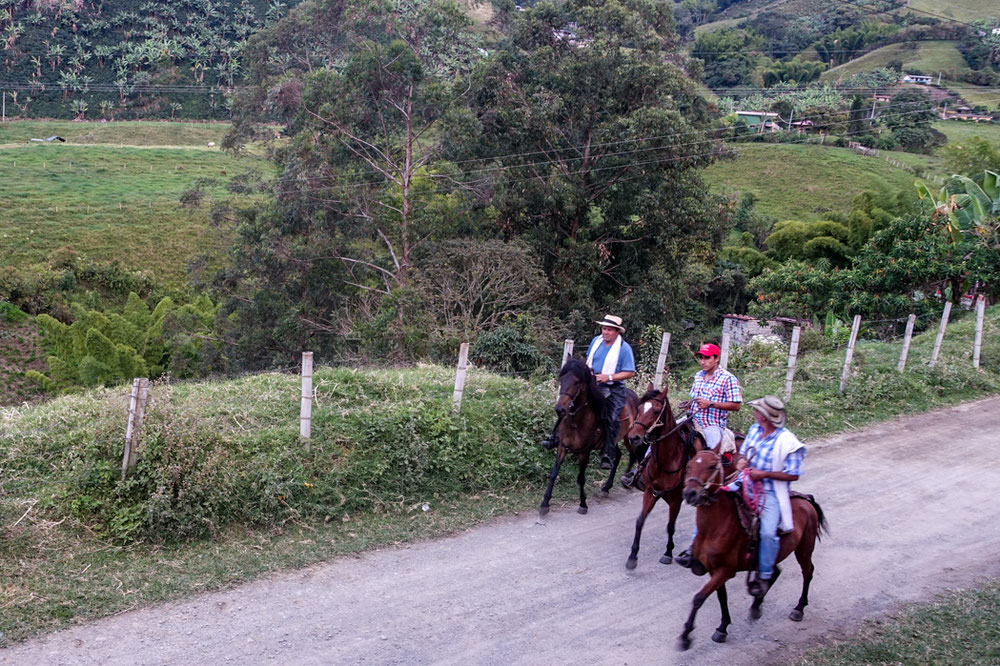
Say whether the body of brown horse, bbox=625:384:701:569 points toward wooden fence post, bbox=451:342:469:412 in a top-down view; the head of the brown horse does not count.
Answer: no

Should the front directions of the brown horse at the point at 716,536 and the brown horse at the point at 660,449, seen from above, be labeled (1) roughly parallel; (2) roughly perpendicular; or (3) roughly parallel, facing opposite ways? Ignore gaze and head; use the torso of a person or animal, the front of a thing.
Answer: roughly parallel

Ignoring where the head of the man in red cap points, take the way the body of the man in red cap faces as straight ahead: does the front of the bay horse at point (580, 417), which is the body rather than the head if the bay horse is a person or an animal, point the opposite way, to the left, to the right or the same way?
the same way

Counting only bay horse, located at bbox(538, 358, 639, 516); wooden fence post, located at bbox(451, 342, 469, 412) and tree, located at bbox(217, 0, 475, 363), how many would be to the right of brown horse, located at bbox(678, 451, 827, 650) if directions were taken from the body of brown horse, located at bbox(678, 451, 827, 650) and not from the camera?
3

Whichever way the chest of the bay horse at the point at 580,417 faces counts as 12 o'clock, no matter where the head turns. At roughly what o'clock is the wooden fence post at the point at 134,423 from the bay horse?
The wooden fence post is roughly at 1 o'clock from the bay horse.

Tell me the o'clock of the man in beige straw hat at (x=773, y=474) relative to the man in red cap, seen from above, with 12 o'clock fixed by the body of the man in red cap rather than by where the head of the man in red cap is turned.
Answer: The man in beige straw hat is roughly at 10 o'clock from the man in red cap.

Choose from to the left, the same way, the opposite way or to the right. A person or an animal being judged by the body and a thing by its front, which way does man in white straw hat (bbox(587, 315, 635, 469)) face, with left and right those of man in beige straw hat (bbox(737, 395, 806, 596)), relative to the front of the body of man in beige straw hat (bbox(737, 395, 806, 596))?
the same way

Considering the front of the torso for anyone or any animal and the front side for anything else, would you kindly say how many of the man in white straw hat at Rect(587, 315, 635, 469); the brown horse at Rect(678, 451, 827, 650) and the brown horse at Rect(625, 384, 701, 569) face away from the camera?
0

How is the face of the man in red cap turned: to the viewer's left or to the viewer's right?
to the viewer's left

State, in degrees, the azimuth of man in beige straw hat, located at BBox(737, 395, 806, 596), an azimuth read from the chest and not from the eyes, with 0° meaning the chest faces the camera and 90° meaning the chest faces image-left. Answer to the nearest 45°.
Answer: approximately 45°

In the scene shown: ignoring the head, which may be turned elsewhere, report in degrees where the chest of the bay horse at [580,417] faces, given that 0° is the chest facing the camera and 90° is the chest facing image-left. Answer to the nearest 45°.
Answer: approximately 45°

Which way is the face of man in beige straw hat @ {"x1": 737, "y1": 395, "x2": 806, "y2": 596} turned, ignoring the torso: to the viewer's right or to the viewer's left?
to the viewer's left

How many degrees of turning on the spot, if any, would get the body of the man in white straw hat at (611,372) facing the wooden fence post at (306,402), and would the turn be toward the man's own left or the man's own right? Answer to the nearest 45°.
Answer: approximately 45° to the man's own right

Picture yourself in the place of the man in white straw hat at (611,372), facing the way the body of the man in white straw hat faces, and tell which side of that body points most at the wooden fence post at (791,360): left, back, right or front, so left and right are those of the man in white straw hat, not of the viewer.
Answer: back

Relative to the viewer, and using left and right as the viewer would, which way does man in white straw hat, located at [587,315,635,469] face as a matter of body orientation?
facing the viewer and to the left of the viewer

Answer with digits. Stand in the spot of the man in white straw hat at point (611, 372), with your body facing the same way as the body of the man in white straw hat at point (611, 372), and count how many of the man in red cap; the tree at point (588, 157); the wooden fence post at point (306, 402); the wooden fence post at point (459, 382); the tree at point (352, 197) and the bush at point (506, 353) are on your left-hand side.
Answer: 1

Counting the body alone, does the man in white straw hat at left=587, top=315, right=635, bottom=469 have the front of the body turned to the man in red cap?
no

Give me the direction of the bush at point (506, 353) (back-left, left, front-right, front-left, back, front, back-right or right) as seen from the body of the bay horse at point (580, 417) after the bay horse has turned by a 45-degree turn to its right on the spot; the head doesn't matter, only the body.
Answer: right

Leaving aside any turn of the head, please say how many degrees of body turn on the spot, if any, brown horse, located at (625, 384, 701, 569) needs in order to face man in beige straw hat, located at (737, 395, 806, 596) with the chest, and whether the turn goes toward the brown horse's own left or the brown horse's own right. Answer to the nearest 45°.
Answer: approximately 90° to the brown horse's own left

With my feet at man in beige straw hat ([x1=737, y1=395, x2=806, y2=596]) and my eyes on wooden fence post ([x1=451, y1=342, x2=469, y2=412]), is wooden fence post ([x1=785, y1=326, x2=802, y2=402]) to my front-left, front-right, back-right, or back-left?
front-right

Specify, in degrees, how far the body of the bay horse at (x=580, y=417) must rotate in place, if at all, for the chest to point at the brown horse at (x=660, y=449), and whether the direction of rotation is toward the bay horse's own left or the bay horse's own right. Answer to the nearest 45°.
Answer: approximately 90° to the bay horse's own left

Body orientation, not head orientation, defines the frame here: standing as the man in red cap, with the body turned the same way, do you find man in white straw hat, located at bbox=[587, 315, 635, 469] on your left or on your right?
on your right
